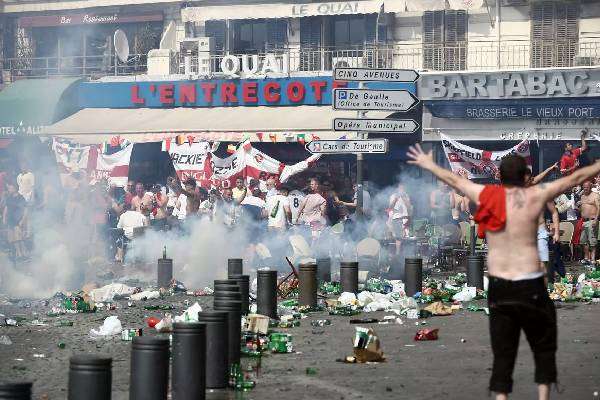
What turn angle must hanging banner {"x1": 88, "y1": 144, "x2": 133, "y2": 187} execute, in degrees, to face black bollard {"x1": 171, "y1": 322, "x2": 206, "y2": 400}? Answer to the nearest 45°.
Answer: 0° — it already faces it

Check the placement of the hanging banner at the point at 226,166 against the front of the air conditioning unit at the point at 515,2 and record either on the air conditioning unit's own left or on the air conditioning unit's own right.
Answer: on the air conditioning unit's own right

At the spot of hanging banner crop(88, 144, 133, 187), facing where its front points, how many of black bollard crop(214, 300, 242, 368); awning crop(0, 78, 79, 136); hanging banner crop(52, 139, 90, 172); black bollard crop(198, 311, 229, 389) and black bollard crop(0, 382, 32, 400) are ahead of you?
3

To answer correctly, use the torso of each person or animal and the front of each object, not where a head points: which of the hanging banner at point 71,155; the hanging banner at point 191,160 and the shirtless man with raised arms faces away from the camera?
the shirtless man with raised arms

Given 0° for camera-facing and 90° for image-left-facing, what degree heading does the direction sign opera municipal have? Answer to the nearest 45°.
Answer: approximately 0°

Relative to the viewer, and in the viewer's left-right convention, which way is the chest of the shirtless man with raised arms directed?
facing away from the viewer
